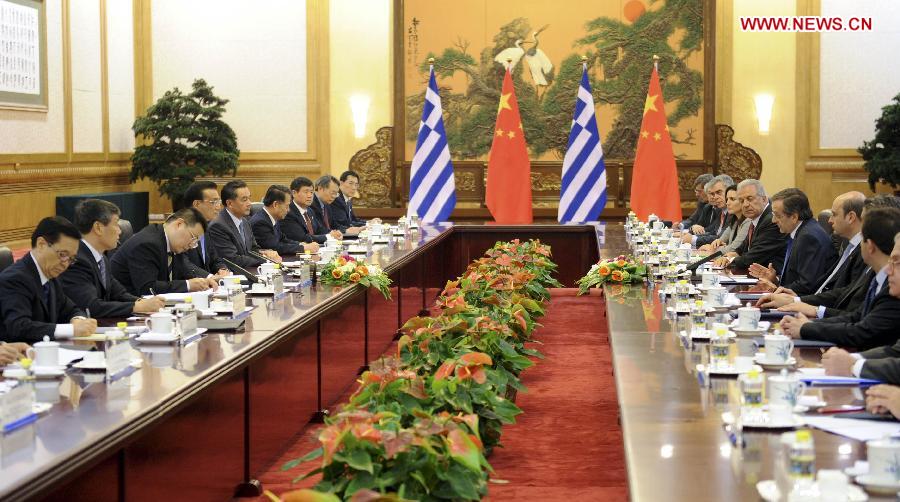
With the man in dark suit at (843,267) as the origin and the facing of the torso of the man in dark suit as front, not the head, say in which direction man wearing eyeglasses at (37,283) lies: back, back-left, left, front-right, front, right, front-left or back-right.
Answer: front-left

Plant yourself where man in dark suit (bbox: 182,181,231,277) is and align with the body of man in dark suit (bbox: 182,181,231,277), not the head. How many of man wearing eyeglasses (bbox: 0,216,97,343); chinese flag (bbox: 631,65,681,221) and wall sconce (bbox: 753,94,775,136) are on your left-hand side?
2

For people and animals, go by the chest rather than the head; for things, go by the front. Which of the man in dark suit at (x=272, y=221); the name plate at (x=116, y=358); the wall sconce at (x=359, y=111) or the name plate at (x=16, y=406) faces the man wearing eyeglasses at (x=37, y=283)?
the wall sconce

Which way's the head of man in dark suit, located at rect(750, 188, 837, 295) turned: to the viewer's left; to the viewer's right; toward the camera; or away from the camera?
to the viewer's left

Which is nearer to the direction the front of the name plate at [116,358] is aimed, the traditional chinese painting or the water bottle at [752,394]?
the water bottle

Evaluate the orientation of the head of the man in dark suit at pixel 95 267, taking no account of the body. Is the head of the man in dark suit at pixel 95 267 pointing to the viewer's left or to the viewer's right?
to the viewer's right

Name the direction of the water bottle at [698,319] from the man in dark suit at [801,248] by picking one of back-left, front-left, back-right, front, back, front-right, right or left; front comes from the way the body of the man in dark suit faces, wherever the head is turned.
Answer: left

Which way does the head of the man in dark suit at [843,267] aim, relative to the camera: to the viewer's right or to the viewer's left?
to the viewer's left

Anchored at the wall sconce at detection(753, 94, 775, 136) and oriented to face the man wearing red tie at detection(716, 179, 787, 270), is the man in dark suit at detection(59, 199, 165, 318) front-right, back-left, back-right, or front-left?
front-right

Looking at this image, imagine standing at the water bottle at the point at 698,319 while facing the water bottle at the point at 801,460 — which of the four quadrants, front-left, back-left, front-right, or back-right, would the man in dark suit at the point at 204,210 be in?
back-right

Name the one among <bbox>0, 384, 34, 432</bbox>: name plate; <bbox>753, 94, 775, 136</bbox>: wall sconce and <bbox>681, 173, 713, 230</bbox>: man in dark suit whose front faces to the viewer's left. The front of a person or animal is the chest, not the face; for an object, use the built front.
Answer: the man in dark suit

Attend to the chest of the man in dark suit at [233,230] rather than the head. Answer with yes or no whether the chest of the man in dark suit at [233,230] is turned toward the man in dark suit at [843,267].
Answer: yes

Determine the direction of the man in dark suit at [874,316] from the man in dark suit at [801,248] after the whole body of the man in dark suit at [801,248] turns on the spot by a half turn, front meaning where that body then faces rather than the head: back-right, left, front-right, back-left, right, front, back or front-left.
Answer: right

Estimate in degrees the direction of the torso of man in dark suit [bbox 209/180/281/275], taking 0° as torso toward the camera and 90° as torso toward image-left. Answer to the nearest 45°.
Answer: approximately 315°

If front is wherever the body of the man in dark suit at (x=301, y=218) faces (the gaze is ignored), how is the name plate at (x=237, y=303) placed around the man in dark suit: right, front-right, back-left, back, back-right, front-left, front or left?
front-right

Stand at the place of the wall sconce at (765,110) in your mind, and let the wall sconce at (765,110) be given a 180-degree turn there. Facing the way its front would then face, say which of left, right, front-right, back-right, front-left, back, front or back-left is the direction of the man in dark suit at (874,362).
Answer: back

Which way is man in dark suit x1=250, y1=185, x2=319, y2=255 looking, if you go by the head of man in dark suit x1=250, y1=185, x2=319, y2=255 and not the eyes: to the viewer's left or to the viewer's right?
to the viewer's right

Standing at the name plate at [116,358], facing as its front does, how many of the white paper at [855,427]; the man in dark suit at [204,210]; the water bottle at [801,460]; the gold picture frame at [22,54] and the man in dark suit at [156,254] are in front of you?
2
